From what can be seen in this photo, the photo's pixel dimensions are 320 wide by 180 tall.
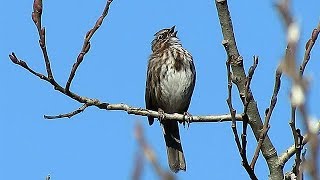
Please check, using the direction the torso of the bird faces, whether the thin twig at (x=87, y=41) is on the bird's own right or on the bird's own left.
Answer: on the bird's own right

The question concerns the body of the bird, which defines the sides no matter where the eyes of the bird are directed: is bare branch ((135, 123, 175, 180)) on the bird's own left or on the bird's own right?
on the bird's own right

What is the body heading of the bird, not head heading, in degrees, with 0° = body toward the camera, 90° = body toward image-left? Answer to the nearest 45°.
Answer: approximately 315°

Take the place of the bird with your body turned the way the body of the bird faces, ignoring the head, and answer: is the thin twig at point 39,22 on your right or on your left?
on your right
